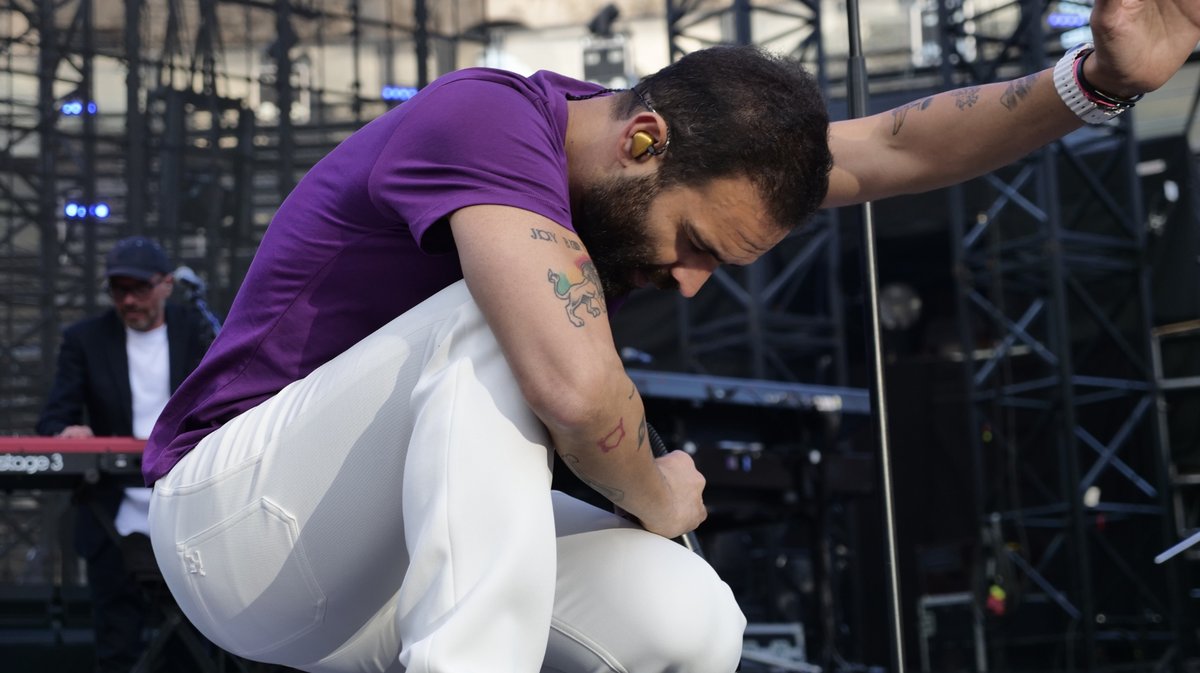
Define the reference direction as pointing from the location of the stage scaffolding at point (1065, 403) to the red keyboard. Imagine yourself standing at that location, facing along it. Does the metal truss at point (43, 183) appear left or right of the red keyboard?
right

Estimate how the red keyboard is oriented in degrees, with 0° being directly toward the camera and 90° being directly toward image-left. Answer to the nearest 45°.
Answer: approximately 180°

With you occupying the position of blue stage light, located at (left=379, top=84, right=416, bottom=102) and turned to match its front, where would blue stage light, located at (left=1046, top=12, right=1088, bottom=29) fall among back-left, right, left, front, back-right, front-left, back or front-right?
left

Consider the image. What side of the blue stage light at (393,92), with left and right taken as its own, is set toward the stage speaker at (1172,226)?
left

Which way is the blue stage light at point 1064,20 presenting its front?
toward the camera

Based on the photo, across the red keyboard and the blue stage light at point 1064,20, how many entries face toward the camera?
1

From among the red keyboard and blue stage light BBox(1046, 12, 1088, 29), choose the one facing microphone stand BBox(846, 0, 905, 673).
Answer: the blue stage light

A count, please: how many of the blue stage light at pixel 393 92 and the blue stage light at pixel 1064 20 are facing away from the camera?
0

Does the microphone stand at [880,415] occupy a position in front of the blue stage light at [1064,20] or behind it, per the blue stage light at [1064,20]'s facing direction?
in front

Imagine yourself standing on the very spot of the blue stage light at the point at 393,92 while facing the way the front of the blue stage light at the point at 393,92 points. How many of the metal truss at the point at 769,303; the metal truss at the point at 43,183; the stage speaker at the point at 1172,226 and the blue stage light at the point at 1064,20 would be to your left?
3

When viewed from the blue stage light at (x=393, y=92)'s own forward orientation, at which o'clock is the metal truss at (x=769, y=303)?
The metal truss is roughly at 9 o'clock from the blue stage light.

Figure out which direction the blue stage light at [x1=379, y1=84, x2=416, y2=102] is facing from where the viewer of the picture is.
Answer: facing the viewer

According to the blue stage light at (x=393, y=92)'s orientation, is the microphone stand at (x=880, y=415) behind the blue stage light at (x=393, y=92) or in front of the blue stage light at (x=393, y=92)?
in front

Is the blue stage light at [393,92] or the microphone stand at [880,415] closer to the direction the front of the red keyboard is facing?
the blue stage light

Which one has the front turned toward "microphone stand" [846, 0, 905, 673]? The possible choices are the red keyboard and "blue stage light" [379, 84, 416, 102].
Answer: the blue stage light

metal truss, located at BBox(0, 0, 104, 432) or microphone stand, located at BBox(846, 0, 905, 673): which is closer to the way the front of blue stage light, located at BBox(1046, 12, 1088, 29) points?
the microphone stand

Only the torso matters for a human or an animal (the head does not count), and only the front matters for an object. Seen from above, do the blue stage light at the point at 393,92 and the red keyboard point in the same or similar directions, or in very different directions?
very different directions
